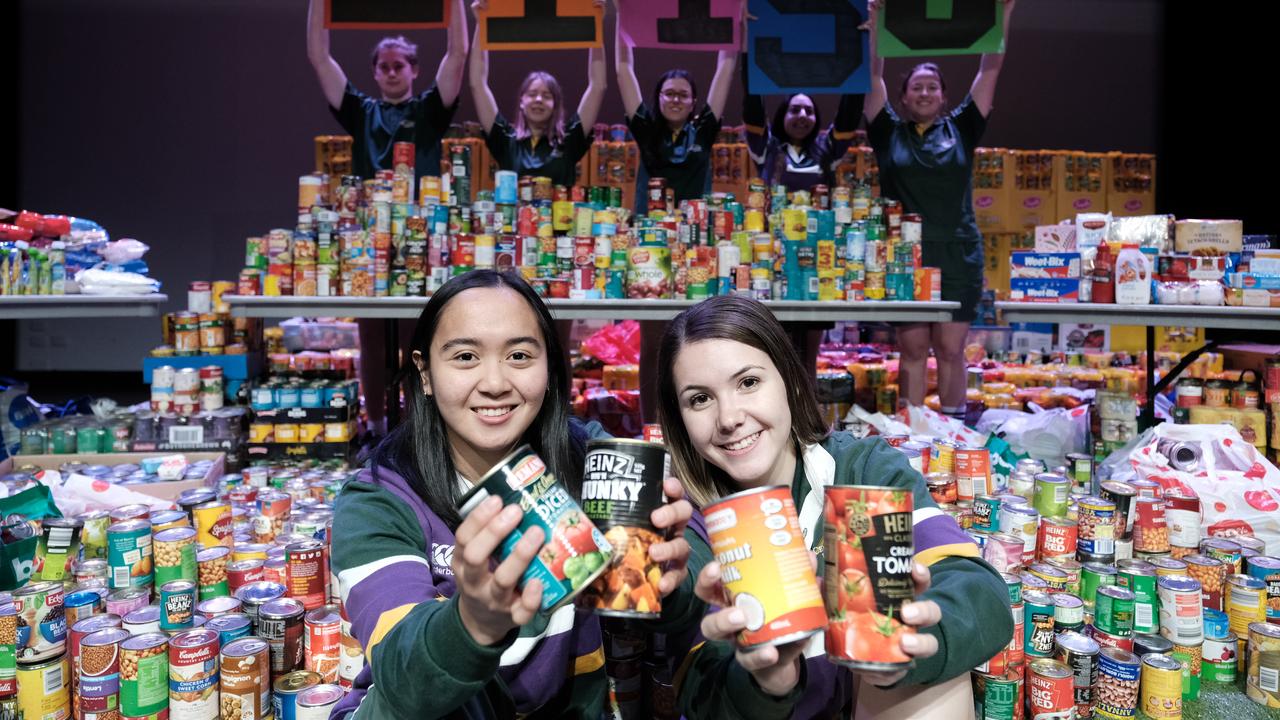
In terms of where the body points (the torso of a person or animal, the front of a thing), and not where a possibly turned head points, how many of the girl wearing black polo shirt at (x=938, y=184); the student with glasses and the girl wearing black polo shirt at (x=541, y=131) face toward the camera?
3

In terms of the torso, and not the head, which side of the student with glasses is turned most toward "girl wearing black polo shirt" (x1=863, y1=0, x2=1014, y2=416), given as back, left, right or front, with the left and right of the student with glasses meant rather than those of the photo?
left

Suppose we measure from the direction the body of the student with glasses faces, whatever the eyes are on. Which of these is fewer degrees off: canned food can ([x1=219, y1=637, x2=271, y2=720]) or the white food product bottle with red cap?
the canned food can

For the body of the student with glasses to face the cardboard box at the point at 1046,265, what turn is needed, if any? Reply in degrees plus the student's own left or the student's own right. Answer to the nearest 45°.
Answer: approximately 45° to the student's own left

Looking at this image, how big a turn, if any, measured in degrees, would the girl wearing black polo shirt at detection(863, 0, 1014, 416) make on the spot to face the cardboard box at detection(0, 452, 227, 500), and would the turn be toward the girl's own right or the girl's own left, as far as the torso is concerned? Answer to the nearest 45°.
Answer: approximately 45° to the girl's own right

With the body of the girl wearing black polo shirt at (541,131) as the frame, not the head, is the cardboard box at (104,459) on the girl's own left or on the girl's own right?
on the girl's own right

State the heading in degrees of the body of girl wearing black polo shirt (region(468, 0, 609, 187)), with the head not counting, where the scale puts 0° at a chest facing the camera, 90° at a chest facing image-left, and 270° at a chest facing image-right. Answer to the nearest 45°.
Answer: approximately 0°

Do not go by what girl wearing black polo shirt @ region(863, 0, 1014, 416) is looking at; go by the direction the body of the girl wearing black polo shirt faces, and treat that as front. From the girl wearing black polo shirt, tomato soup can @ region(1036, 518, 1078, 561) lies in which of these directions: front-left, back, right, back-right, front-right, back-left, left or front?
front

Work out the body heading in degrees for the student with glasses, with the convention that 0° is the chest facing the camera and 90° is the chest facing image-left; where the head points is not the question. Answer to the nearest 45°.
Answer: approximately 0°

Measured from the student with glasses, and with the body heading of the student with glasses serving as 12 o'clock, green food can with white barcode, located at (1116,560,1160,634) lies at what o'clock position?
The green food can with white barcode is roughly at 11 o'clock from the student with glasses.

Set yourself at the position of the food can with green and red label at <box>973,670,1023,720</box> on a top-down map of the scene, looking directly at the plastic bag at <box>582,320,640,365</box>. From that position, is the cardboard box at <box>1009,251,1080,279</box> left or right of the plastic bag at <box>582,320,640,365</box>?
right

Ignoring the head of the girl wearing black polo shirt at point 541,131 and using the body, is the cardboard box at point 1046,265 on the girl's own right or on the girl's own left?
on the girl's own left

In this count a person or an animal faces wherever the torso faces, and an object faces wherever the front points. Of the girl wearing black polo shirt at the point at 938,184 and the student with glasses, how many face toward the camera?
2
